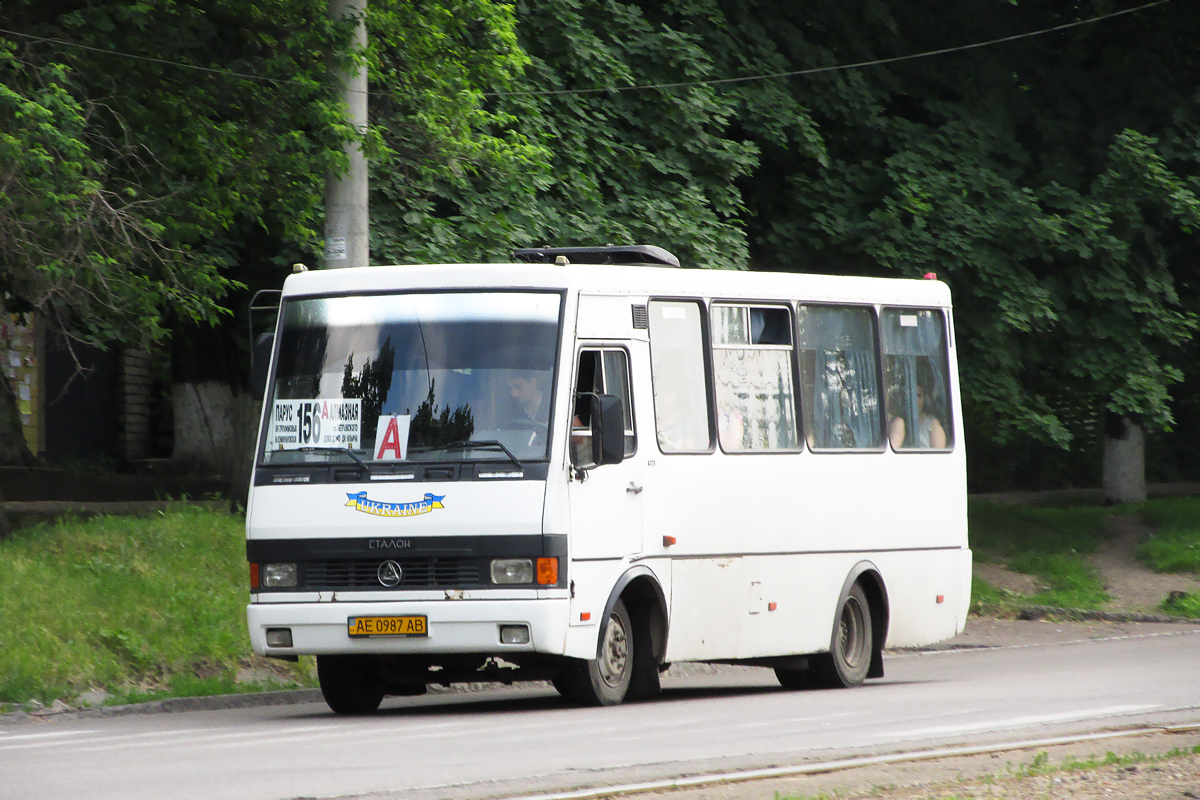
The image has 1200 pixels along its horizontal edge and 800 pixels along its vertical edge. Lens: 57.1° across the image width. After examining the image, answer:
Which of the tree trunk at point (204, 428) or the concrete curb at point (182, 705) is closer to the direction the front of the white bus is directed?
the concrete curb

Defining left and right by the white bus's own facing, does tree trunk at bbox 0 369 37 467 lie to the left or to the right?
on its right

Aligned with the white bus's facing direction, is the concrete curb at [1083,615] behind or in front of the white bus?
behind

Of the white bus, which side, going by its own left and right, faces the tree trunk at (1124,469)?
back

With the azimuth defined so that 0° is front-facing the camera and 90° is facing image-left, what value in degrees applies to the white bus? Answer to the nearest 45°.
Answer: approximately 45°

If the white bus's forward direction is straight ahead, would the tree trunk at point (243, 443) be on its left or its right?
on its right
